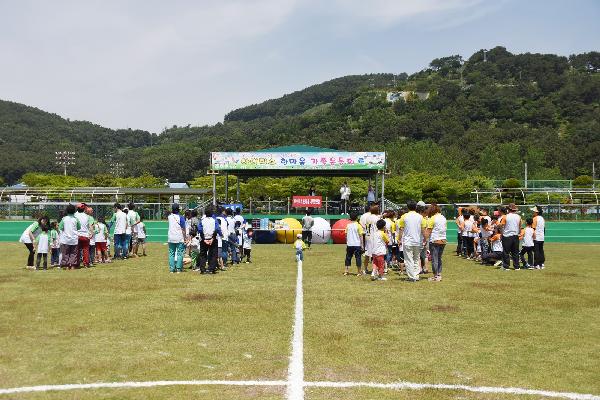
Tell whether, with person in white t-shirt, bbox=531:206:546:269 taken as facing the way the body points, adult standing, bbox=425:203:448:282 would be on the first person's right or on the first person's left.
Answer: on the first person's left

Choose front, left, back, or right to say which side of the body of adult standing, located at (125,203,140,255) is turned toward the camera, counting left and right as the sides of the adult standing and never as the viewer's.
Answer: back

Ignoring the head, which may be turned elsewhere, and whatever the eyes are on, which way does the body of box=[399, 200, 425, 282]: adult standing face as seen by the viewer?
away from the camera

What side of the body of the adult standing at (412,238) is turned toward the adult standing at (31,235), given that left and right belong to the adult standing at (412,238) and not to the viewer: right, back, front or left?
left

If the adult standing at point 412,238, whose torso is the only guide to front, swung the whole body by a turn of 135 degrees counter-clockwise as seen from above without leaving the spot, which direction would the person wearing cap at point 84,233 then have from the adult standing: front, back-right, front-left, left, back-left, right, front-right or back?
front-right

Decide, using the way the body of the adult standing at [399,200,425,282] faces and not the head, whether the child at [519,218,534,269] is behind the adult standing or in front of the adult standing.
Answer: in front

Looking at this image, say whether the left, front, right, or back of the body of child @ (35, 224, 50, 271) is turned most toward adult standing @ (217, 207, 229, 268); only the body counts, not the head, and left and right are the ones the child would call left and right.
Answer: right

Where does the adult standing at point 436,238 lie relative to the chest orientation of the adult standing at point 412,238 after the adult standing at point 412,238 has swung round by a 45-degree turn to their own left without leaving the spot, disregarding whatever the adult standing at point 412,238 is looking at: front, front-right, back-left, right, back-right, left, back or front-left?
right

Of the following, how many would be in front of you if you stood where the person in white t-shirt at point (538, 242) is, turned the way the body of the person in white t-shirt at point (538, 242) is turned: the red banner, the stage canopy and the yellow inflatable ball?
3

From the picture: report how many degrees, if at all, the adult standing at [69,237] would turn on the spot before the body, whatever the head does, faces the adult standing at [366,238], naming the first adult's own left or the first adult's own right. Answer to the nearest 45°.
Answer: approximately 135° to the first adult's own right

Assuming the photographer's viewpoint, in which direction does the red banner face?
facing the viewer

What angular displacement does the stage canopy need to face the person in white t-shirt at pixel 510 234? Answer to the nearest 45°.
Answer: approximately 45° to its left

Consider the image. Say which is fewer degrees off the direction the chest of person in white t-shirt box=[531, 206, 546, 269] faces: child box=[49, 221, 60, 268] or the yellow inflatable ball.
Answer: the yellow inflatable ball

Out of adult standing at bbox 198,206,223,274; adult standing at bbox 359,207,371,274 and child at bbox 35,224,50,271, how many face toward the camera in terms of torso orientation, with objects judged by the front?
0

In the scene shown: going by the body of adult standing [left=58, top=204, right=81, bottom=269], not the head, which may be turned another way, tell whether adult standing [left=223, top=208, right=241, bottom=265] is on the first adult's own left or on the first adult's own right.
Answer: on the first adult's own right

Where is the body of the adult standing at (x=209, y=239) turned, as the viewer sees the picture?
away from the camera
